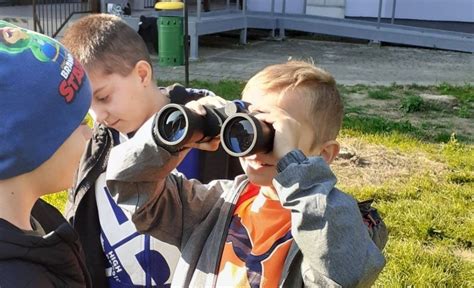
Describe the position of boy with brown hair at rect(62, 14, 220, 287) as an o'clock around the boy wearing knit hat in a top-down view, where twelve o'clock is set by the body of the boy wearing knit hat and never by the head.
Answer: The boy with brown hair is roughly at 11 o'clock from the boy wearing knit hat.

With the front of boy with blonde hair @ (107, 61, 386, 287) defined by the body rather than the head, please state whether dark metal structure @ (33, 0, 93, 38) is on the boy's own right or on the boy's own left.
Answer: on the boy's own right

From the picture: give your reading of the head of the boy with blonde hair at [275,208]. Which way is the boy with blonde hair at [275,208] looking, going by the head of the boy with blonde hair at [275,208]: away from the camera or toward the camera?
toward the camera

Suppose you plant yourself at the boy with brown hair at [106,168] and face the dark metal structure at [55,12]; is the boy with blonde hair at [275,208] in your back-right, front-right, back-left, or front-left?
back-right

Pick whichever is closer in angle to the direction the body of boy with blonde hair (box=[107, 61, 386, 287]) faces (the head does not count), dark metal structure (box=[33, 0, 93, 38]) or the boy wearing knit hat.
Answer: the boy wearing knit hat

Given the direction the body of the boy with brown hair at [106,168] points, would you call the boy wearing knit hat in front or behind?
in front

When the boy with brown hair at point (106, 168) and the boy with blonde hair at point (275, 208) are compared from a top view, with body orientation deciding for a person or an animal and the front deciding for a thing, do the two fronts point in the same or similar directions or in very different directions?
same or similar directions

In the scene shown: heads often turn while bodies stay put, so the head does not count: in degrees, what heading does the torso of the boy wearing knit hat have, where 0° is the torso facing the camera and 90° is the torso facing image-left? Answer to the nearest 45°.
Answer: approximately 225°

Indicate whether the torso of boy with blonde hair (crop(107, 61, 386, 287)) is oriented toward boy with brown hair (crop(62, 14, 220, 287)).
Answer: no

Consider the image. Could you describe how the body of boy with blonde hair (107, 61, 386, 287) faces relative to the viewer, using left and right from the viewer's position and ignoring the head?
facing the viewer and to the left of the viewer

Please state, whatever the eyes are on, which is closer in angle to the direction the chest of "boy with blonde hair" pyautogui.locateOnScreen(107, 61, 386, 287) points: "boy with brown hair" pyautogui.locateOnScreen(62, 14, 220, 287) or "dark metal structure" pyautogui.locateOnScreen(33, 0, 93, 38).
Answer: the boy with brown hair

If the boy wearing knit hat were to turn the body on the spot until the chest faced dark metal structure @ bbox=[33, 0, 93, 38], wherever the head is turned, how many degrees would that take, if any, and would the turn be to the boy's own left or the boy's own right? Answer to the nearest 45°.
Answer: approximately 45° to the boy's own left

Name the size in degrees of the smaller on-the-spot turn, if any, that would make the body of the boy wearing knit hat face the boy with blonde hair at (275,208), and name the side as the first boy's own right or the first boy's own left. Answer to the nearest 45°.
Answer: approximately 45° to the first boy's own right

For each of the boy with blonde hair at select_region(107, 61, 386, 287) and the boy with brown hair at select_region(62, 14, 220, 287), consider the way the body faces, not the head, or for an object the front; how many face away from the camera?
0

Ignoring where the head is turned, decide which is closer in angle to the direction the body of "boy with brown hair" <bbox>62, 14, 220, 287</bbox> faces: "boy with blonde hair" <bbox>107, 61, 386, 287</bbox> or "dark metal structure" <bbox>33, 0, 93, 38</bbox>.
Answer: the boy with blonde hair
